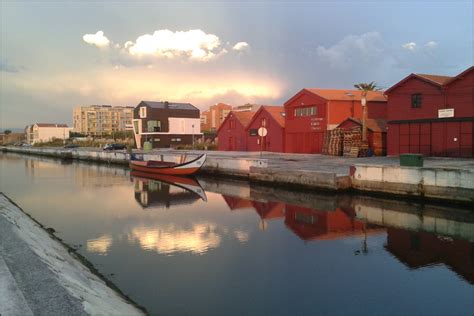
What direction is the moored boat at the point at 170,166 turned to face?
to the viewer's right

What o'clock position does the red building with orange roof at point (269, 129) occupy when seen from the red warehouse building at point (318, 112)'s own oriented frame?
The red building with orange roof is roughly at 3 o'clock from the red warehouse building.

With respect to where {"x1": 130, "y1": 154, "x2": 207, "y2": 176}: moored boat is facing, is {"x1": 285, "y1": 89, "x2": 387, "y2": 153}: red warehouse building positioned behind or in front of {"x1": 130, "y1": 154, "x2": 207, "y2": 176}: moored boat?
in front

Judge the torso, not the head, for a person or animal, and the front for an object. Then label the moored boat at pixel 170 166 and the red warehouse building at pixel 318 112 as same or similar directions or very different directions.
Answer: very different directions

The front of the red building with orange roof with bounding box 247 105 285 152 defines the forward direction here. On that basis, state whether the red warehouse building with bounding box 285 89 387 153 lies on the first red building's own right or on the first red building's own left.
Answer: on the first red building's own left

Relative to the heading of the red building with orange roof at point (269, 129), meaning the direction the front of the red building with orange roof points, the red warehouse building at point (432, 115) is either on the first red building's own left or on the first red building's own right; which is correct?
on the first red building's own left

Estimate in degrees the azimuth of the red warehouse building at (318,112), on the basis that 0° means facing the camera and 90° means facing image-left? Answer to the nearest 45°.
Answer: approximately 45°

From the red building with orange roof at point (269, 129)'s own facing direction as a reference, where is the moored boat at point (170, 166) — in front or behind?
in front

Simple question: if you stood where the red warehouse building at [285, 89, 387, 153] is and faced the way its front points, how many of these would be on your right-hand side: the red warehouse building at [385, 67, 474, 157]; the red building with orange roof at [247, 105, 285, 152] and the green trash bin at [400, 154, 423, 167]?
1
